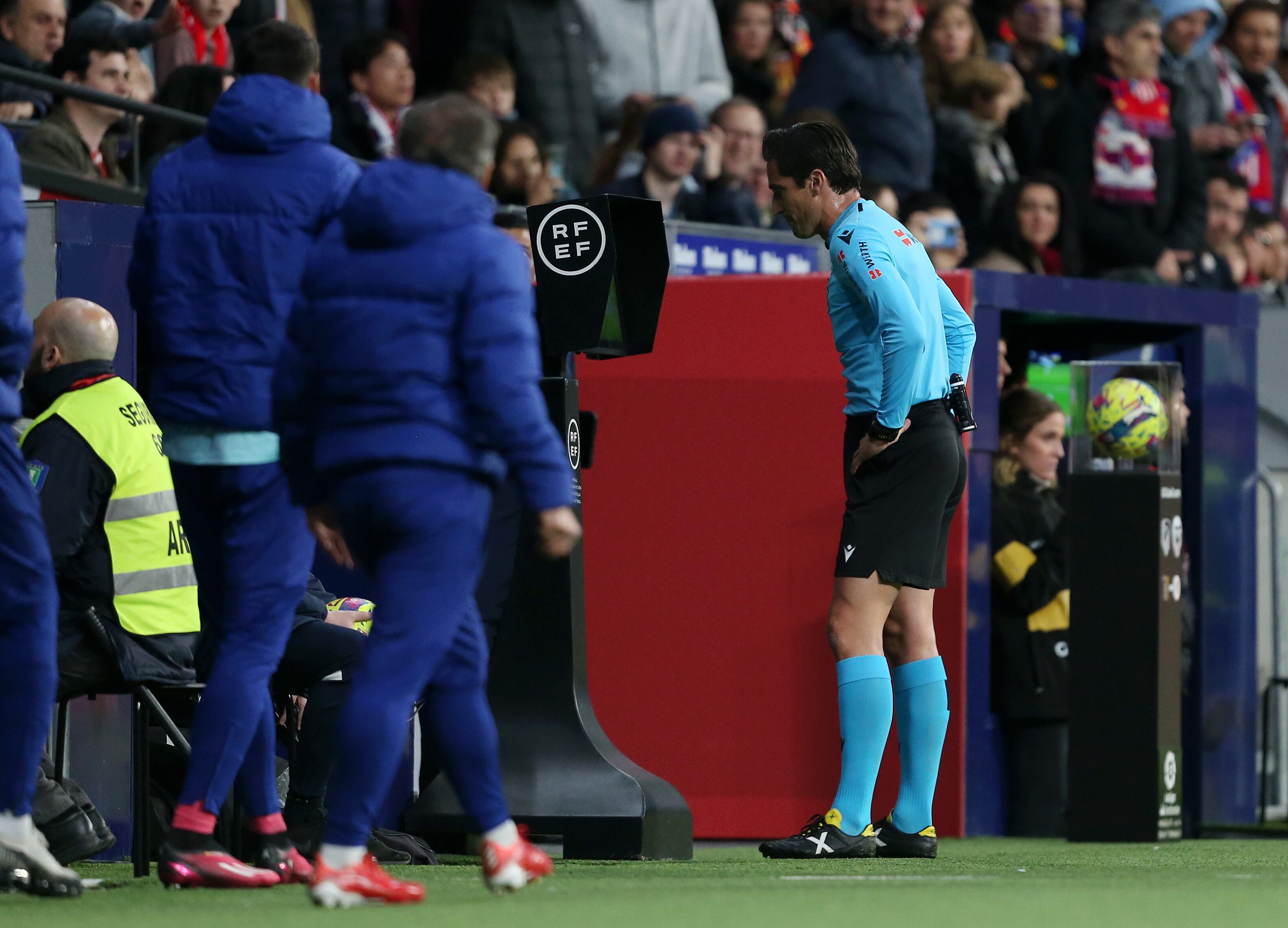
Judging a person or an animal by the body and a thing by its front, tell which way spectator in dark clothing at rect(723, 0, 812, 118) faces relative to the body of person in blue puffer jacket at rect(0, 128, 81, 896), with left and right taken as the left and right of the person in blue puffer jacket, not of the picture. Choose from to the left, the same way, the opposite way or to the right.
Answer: to the right

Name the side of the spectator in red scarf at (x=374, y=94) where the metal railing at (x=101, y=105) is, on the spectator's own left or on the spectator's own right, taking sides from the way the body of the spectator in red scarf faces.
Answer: on the spectator's own right

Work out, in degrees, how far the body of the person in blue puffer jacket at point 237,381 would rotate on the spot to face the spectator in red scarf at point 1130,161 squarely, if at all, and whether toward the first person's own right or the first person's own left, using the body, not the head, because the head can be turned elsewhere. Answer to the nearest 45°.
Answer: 0° — they already face them

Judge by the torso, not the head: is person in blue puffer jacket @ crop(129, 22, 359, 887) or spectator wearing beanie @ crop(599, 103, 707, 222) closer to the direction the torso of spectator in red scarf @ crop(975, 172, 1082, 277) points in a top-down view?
the person in blue puffer jacket

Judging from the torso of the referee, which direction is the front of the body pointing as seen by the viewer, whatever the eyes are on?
to the viewer's left

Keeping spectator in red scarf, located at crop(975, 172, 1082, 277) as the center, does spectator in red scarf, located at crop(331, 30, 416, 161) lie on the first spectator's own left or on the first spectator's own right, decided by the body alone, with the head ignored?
on the first spectator's own right

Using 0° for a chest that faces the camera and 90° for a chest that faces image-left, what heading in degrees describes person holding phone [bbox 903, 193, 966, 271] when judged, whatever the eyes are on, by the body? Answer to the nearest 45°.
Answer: approximately 0°
